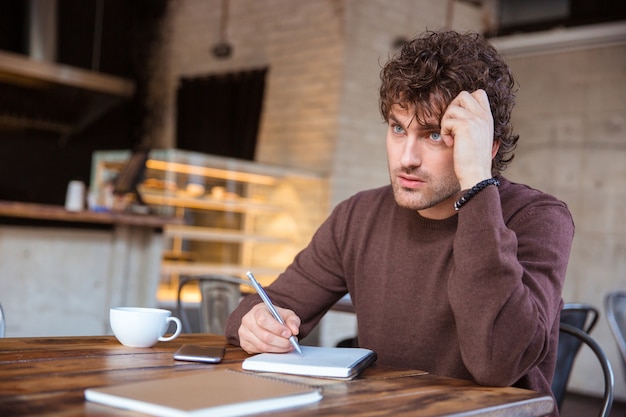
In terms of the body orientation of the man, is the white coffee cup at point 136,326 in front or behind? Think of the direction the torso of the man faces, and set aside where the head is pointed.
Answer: in front

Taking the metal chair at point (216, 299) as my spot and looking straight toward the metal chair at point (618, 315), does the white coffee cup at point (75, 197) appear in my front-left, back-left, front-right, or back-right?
back-left

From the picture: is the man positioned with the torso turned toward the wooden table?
yes

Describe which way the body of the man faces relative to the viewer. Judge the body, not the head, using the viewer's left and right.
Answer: facing the viewer and to the left of the viewer

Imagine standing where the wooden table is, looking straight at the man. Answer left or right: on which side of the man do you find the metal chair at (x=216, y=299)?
left

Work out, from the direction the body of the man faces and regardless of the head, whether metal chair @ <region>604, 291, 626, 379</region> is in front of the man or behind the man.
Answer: behind

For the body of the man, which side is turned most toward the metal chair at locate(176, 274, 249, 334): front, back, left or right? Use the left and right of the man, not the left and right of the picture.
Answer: right

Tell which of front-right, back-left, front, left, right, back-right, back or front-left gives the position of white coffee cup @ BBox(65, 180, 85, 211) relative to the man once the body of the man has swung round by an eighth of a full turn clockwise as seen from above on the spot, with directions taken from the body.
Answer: front-right
